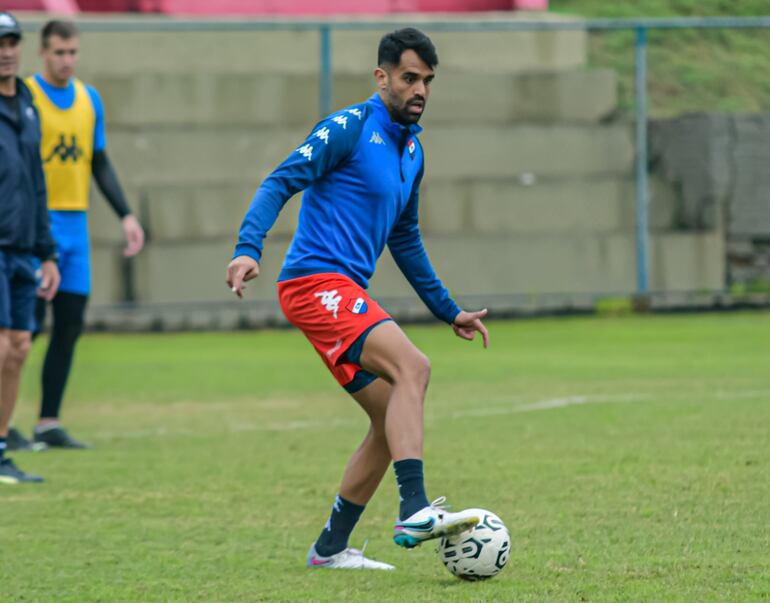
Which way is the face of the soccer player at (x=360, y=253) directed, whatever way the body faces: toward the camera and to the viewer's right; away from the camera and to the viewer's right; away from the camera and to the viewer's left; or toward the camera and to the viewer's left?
toward the camera and to the viewer's right

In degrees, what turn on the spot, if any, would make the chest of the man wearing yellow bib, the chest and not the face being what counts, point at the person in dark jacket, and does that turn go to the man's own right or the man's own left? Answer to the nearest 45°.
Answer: approximately 45° to the man's own right

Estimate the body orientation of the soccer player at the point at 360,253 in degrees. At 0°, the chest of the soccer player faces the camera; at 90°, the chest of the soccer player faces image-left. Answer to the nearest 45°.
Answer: approximately 315°
